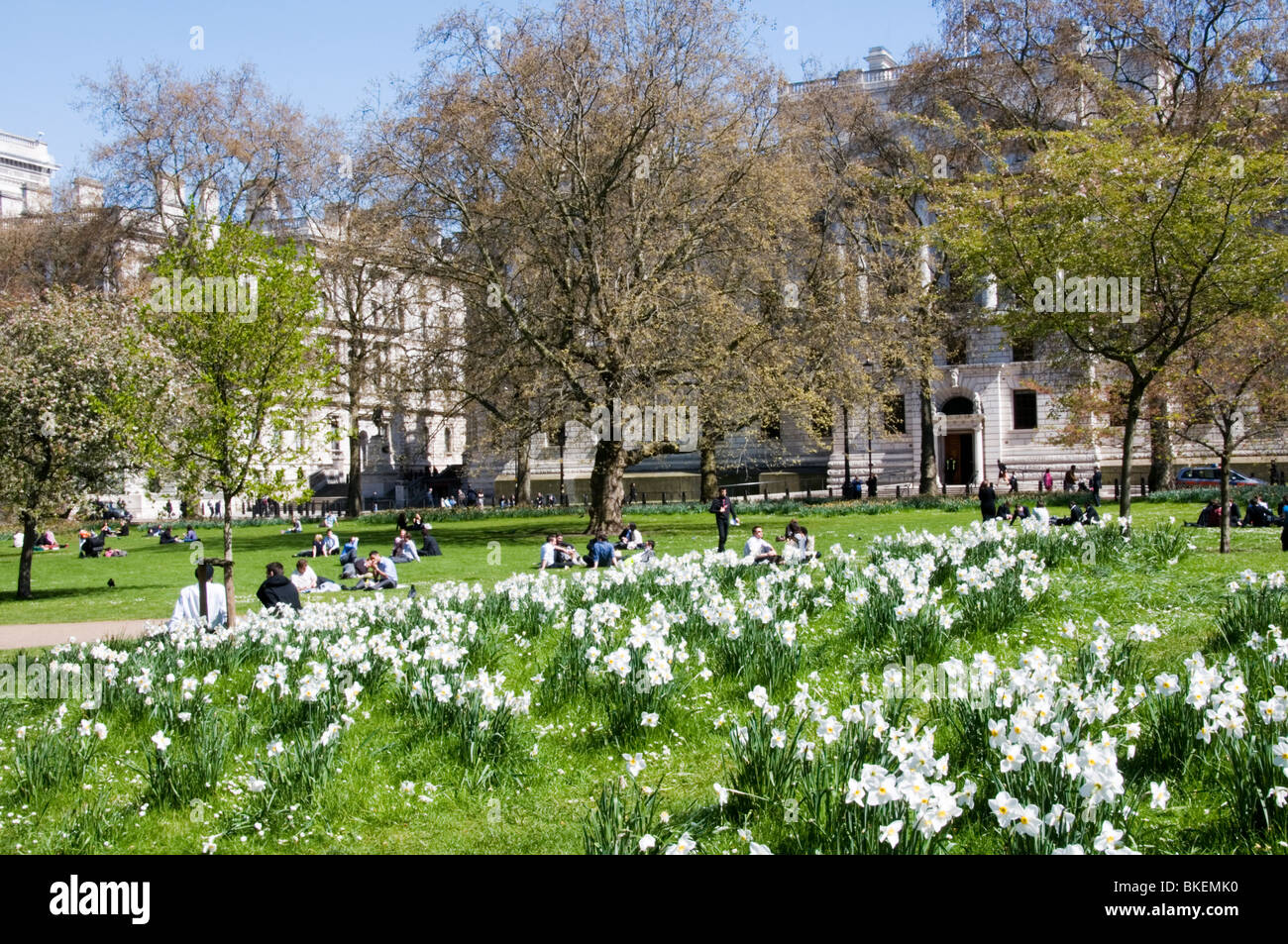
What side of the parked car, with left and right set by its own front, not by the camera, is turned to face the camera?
right

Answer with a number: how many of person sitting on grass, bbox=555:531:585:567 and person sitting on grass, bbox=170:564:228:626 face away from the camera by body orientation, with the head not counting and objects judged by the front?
1

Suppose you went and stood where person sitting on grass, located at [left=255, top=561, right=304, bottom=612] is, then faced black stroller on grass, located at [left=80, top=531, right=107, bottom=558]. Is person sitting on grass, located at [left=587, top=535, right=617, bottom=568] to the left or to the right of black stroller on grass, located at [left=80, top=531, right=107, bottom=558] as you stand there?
right

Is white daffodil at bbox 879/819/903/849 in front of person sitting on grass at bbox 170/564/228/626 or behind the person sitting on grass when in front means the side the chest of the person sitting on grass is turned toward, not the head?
behind

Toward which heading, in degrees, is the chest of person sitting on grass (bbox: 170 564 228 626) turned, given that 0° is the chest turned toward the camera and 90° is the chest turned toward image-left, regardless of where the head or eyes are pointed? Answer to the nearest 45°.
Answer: approximately 180°

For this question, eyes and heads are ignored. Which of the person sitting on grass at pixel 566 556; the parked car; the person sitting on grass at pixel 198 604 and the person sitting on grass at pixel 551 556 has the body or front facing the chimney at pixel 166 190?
the person sitting on grass at pixel 198 604
